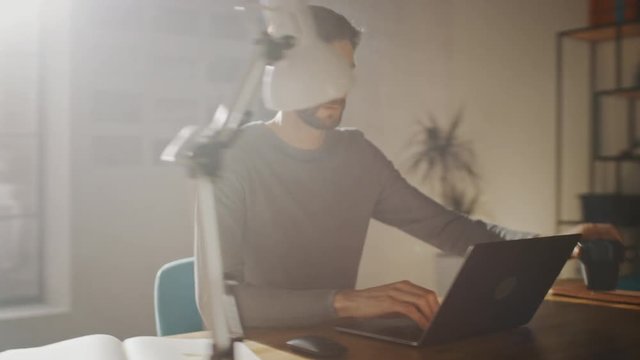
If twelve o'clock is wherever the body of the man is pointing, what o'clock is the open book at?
The open book is roughly at 2 o'clock from the man.

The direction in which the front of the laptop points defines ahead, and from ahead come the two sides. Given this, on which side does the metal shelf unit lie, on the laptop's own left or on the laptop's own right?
on the laptop's own right

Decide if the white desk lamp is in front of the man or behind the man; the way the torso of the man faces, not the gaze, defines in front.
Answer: in front

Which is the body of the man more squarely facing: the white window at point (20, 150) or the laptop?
the laptop

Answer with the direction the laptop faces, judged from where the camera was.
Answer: facing away from the viewer and to the left of the viewer

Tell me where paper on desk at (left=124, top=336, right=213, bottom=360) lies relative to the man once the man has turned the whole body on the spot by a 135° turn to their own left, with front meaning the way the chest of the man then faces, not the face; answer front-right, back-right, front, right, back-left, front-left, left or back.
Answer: back

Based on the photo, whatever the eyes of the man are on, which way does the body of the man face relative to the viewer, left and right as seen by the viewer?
facing the viewer and to the right of the viewer

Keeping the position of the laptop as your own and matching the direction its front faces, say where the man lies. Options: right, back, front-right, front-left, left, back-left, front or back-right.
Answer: front

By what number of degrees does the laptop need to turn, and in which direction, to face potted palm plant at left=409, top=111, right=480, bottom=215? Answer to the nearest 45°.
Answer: approximately 45° to its right

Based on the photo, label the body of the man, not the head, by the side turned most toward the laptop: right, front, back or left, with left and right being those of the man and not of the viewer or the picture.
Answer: front

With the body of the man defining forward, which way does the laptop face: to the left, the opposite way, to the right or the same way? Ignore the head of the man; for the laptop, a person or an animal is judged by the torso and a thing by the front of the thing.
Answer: the opposite way
